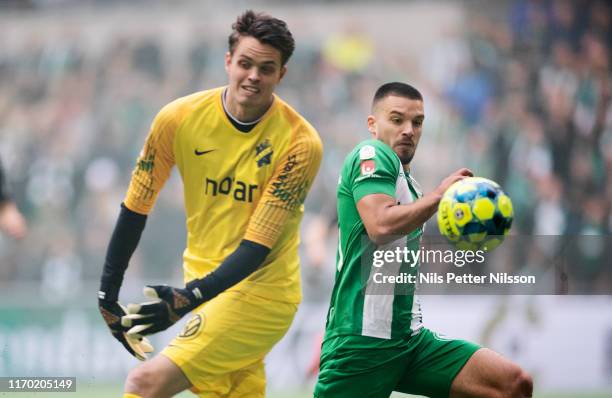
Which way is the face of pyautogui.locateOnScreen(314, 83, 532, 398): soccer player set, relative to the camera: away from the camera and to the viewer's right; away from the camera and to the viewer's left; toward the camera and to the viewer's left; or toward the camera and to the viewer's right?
toward the camera and to the viewer's right

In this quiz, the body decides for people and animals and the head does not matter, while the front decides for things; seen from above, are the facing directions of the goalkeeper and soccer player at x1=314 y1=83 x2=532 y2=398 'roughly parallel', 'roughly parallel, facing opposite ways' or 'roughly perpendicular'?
roughly perpendicular

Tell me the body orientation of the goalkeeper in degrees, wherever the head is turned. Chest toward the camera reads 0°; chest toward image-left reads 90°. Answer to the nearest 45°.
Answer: approximately 0°

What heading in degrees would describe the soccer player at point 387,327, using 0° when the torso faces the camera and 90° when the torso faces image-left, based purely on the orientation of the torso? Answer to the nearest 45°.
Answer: approximately 270°

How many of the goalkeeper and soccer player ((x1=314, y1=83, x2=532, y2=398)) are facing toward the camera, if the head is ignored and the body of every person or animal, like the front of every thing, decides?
1

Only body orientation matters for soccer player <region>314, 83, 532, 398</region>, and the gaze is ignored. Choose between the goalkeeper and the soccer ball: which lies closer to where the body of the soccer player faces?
the soccer ball

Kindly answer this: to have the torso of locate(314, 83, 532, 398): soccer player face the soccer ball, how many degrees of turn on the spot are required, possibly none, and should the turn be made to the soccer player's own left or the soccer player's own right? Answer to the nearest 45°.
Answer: approximately 45° to the soccer player's own right

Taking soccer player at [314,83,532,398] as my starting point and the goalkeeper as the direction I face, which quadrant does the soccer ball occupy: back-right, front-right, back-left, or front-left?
back-left

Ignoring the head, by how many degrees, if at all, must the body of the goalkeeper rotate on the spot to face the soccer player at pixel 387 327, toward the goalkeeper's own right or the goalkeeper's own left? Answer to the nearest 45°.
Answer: approximately 45° to the goalkeeper's own left

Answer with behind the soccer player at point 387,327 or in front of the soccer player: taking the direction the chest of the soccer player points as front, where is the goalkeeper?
behind
